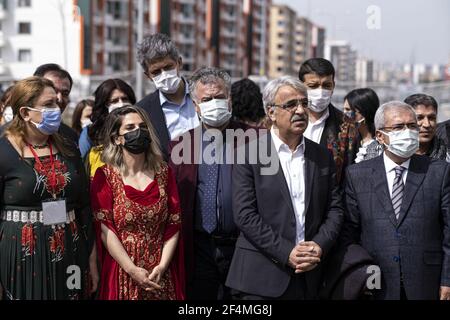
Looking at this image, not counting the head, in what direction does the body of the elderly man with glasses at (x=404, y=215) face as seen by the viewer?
toward the camera

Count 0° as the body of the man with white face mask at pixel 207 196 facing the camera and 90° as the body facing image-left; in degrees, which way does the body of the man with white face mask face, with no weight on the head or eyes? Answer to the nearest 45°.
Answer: approximately 0°

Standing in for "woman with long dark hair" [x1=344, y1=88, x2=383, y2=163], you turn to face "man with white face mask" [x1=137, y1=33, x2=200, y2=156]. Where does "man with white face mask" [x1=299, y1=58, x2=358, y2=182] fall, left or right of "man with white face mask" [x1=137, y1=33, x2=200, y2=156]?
left

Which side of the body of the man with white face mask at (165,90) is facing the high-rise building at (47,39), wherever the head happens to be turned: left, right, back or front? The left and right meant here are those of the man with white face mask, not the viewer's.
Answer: back

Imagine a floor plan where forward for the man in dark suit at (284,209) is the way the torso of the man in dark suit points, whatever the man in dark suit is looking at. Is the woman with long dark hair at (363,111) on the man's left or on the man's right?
on the man's left

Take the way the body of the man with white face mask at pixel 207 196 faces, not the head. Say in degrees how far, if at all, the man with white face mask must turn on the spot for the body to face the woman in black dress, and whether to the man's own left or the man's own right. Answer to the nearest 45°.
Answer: approximately 90° to the man's own right

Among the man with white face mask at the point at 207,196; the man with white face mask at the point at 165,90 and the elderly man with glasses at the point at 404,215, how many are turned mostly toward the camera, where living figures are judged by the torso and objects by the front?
3

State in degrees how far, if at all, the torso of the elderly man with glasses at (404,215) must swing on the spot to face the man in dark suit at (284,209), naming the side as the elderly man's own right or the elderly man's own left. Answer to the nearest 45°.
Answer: approximately 90° to the elderly man's own right

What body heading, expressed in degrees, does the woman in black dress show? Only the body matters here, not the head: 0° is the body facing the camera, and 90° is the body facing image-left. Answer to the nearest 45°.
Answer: approximately 315°

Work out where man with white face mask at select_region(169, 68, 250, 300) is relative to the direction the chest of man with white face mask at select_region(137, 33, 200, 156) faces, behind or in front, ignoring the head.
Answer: in front

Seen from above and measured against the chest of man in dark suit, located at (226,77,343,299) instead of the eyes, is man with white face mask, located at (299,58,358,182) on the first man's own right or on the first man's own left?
on the first man's own left

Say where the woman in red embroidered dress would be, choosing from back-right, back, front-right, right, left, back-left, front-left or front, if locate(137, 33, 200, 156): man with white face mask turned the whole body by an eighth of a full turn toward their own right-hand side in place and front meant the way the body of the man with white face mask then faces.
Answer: front-left

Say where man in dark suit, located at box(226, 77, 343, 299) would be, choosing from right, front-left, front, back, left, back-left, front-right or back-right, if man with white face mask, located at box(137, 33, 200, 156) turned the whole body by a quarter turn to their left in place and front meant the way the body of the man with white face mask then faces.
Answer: front-right

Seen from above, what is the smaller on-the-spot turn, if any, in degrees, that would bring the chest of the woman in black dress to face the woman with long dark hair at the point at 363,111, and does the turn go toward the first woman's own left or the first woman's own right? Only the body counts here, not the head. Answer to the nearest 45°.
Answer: approximately 45° to the first woman's own left
